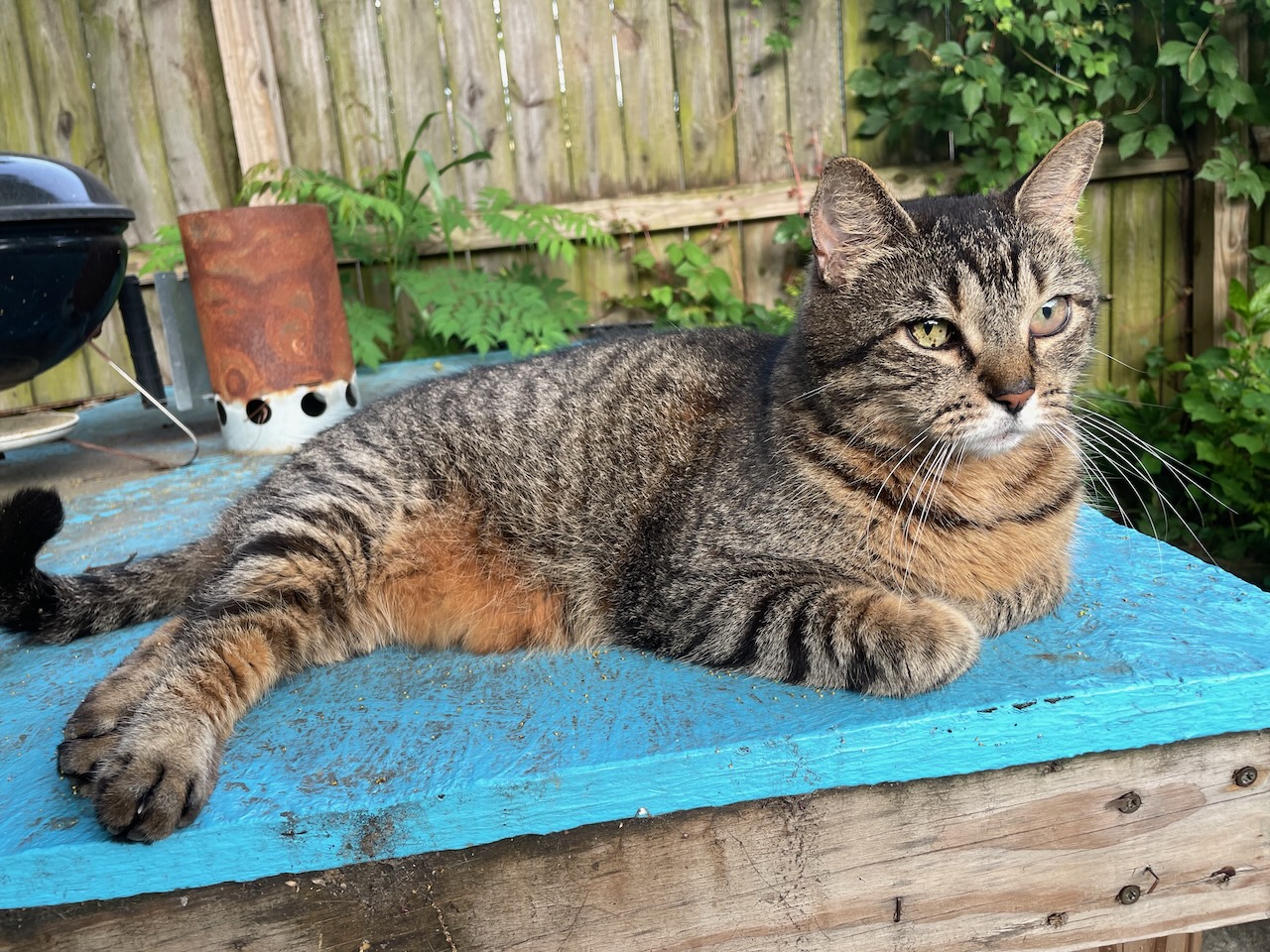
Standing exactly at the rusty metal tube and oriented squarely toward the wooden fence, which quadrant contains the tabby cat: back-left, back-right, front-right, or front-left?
back-right

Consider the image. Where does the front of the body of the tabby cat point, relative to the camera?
to the viewer's right

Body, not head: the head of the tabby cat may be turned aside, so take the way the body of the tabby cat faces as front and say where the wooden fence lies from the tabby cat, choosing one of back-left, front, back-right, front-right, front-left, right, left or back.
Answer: left

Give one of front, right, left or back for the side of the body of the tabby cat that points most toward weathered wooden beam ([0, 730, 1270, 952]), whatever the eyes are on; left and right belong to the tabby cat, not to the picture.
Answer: right

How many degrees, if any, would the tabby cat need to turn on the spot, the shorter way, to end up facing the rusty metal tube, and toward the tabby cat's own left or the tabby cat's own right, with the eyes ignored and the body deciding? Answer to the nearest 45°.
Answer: approximately 135° to the tabby cat's own left
